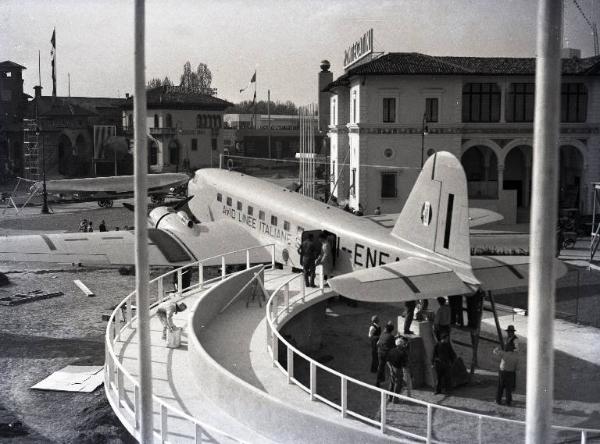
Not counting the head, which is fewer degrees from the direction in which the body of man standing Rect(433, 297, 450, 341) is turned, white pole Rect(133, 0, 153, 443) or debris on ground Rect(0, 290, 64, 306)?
the debris on ground

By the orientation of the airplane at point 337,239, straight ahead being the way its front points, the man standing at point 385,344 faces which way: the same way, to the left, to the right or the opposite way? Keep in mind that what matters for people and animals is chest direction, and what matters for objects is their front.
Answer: to the right

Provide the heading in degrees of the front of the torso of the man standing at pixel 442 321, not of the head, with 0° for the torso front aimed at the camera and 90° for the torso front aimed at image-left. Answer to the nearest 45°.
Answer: approximately 180°

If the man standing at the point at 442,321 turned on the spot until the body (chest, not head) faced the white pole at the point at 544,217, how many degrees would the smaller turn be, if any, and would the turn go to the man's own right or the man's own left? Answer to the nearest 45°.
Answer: approximately 180°

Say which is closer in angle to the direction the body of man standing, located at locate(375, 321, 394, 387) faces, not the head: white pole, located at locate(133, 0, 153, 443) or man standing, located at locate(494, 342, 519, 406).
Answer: the man standing

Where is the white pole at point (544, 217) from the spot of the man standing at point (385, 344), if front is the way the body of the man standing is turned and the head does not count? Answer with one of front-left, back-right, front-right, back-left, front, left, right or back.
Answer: back-right

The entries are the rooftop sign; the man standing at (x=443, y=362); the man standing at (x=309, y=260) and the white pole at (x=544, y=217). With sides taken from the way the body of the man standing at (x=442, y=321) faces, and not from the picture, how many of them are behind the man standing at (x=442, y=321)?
2

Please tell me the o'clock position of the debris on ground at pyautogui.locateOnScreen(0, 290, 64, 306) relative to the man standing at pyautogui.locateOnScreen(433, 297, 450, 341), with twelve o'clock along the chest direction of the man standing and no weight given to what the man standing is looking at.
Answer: The debris on ground is roughly at 10 o'clock from the man standing.

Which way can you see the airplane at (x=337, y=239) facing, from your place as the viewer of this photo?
facing away from the viewer and to the left of the viewer

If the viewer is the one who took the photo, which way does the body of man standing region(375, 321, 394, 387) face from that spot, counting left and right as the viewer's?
facing away from the viewer and to the right of the viewer

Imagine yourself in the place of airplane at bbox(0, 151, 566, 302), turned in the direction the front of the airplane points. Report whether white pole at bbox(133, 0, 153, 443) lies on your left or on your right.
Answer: on your left
